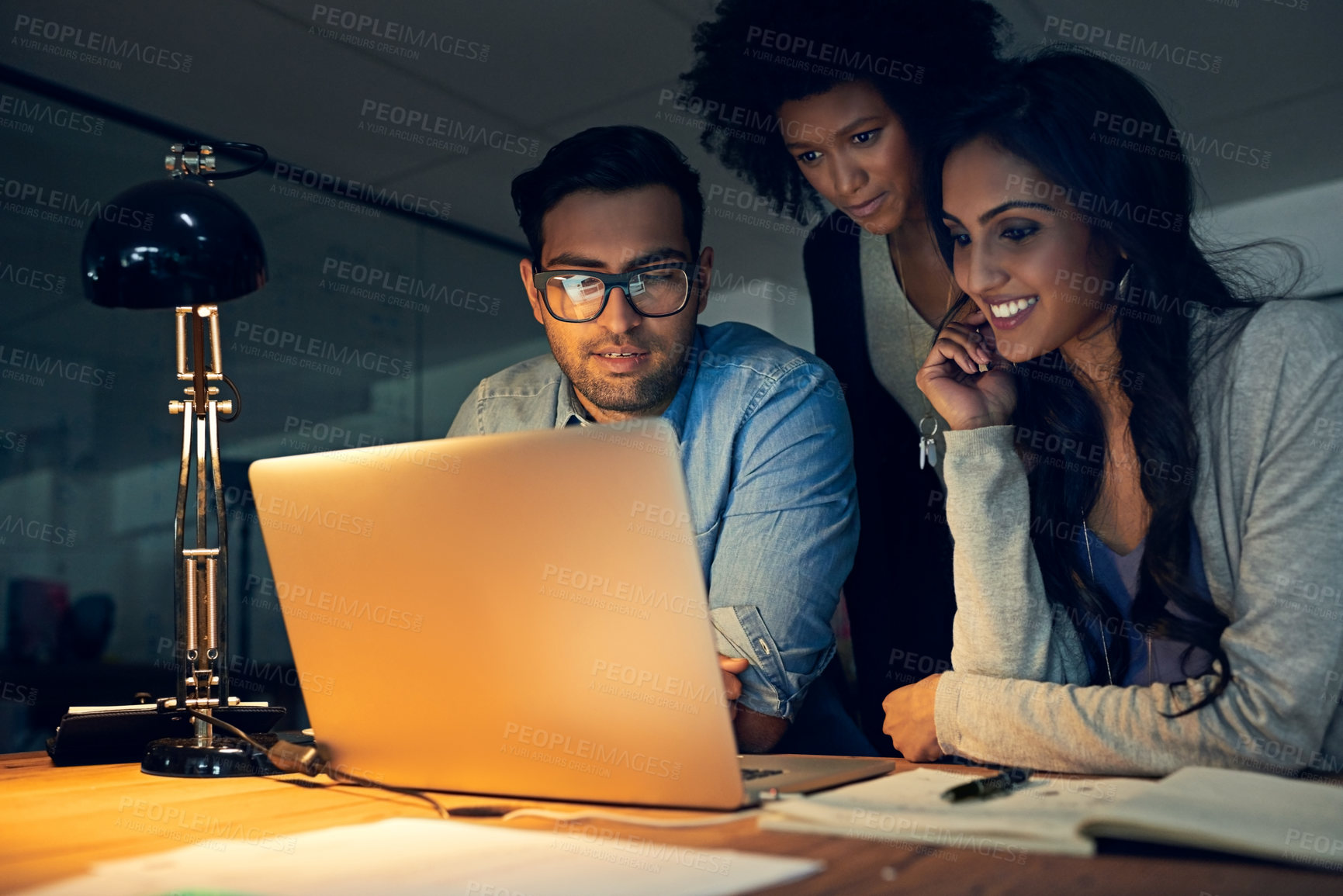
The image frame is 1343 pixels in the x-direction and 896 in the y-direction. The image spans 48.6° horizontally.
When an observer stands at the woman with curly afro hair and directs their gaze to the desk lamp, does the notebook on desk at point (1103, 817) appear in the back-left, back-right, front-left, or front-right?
front-left

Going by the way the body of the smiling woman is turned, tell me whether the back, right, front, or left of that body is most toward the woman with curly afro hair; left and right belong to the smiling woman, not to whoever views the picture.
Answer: right

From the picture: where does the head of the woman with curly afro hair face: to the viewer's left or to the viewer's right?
to the viewer's left

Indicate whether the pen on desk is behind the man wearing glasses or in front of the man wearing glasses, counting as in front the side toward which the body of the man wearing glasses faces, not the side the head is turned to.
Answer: in front

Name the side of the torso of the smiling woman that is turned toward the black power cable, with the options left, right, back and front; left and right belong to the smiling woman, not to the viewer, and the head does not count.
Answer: front

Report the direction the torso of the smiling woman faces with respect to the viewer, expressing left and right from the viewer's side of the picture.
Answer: facing the viewer and to the left of the viewer

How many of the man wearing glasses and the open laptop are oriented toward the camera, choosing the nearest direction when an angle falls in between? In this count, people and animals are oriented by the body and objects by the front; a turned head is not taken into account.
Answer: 1

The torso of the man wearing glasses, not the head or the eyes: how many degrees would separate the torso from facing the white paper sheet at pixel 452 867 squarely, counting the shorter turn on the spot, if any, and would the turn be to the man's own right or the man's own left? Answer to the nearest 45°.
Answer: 0° — they already face it

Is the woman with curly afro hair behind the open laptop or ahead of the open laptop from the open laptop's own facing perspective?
ahead

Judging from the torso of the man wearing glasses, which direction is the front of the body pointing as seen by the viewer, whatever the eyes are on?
toward the camera

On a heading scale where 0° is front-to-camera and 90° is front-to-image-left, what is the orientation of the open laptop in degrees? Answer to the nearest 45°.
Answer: approximately 225°
